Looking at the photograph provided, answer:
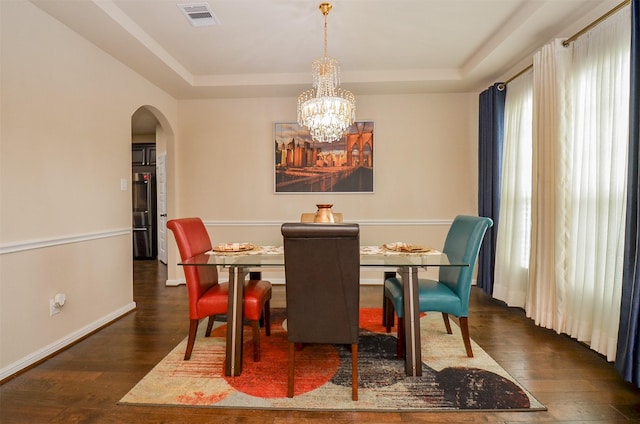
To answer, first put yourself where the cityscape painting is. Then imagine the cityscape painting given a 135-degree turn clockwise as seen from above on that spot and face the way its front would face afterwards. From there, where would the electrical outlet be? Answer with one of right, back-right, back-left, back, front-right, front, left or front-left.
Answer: left

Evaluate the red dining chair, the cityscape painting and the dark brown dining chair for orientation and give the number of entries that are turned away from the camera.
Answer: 1

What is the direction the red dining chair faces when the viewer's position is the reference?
facing to the right of the viewer

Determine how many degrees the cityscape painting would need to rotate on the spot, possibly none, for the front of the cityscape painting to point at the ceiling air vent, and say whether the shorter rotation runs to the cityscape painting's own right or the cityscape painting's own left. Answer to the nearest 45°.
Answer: approximately 45° to the cityscape painting's own right

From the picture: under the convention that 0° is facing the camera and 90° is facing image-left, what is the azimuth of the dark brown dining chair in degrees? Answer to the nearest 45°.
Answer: approximately 180°

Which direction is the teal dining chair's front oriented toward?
to the viewer's left

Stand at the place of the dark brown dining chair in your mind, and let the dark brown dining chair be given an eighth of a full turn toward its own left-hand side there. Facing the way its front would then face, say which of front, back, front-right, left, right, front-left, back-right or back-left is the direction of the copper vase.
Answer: front-right

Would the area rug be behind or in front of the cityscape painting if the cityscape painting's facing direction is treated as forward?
in front

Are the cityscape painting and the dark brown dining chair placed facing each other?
yes

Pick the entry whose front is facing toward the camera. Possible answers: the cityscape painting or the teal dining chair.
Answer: the cityscape painting

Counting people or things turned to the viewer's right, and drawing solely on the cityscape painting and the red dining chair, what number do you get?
1

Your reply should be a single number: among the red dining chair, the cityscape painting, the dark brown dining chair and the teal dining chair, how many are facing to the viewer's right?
1

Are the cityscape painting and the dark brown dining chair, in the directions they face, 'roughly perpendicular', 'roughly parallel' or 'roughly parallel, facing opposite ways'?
roughly parallel, facing opposite ways

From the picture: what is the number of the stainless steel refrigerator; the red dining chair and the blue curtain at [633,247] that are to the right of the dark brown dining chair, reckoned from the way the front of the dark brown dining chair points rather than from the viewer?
1

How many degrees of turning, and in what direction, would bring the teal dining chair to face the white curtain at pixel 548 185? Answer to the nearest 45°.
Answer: approximately 135° to its right

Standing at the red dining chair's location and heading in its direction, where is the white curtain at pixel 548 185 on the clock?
The white curtain is roughly at 12 o'clock from the red dining chair.

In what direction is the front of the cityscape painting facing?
toward the camera

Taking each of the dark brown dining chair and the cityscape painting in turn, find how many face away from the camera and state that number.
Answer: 1

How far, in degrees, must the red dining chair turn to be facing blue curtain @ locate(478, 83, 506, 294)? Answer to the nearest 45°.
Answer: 0° — it already faces it

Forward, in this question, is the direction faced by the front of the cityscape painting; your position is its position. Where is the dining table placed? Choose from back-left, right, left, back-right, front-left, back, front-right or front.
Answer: front

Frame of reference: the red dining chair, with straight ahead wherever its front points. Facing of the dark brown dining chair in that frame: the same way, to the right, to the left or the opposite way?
to the left
